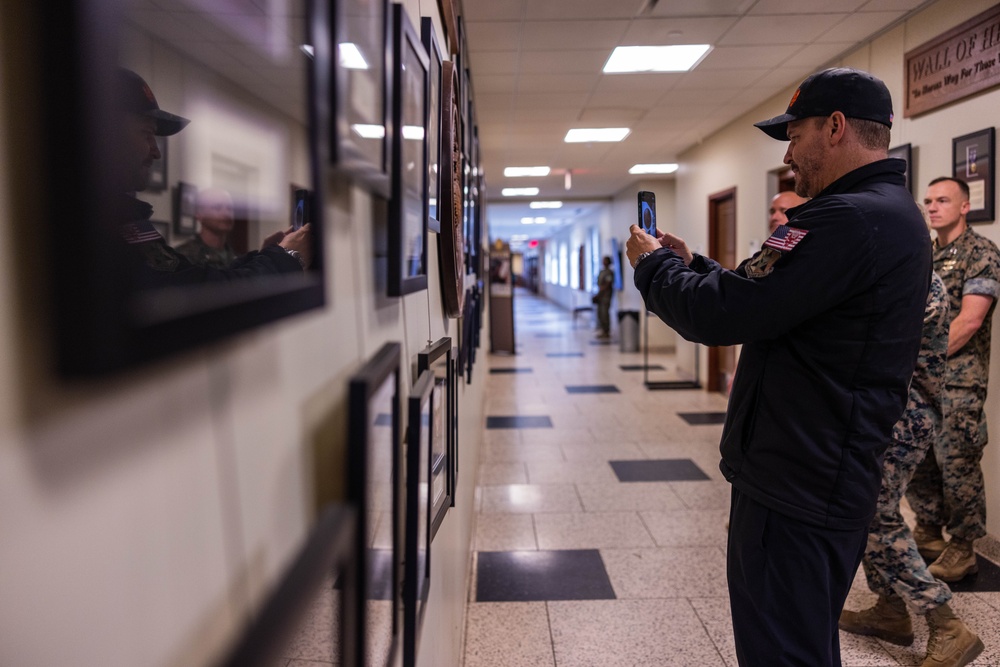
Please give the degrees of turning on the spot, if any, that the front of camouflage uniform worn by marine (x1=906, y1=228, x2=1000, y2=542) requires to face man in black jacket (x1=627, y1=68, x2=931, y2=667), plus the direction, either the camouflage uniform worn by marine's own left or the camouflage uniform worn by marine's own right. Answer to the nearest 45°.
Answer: approximately 45° to the camouflage uniform worn by marine's own left

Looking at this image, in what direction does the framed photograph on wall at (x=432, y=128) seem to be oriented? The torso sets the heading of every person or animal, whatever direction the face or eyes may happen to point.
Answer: to the viewer's right

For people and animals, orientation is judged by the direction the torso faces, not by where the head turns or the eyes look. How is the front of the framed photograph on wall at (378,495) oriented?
to the viewer's right

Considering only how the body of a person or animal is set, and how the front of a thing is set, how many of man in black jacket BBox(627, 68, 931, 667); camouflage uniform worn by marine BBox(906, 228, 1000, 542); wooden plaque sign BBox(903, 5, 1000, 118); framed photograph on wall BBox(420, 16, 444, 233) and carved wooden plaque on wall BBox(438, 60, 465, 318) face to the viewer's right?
2

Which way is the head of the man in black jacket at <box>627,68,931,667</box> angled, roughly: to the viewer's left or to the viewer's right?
to the viewer's left

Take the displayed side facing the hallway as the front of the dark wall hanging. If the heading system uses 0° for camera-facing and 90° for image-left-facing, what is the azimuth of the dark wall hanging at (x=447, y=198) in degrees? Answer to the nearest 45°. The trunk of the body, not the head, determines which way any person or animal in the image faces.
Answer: approximately 270°

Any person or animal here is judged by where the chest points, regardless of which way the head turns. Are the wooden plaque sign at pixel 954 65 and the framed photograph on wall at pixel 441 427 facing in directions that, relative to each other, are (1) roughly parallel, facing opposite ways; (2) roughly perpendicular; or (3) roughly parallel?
roughly parallel, facing opposite ways

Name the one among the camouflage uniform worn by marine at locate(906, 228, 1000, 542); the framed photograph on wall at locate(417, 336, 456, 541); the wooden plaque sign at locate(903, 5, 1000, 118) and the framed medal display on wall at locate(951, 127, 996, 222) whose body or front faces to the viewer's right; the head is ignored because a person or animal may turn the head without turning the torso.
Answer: the framed photograph on wall at locate(417, 336, 456, 541)

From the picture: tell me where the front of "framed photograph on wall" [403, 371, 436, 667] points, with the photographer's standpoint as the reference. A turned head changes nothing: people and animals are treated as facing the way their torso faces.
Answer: facing to the right of the viewer

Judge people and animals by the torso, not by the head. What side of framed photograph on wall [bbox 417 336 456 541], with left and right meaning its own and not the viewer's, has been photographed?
right

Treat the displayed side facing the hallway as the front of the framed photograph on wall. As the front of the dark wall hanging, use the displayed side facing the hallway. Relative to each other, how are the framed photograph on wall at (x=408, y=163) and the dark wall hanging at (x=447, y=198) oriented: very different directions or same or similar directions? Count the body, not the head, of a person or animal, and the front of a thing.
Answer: same or similar directions

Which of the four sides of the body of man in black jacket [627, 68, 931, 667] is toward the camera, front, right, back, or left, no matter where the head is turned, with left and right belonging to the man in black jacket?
left

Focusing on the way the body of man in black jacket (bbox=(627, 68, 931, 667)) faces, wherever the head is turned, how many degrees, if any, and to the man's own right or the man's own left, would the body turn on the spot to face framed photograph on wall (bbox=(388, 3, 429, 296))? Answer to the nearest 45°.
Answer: approximately 45° to the man's own left

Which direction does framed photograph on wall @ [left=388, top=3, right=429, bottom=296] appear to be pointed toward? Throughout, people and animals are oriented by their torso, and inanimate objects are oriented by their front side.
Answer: to the viewer's right
